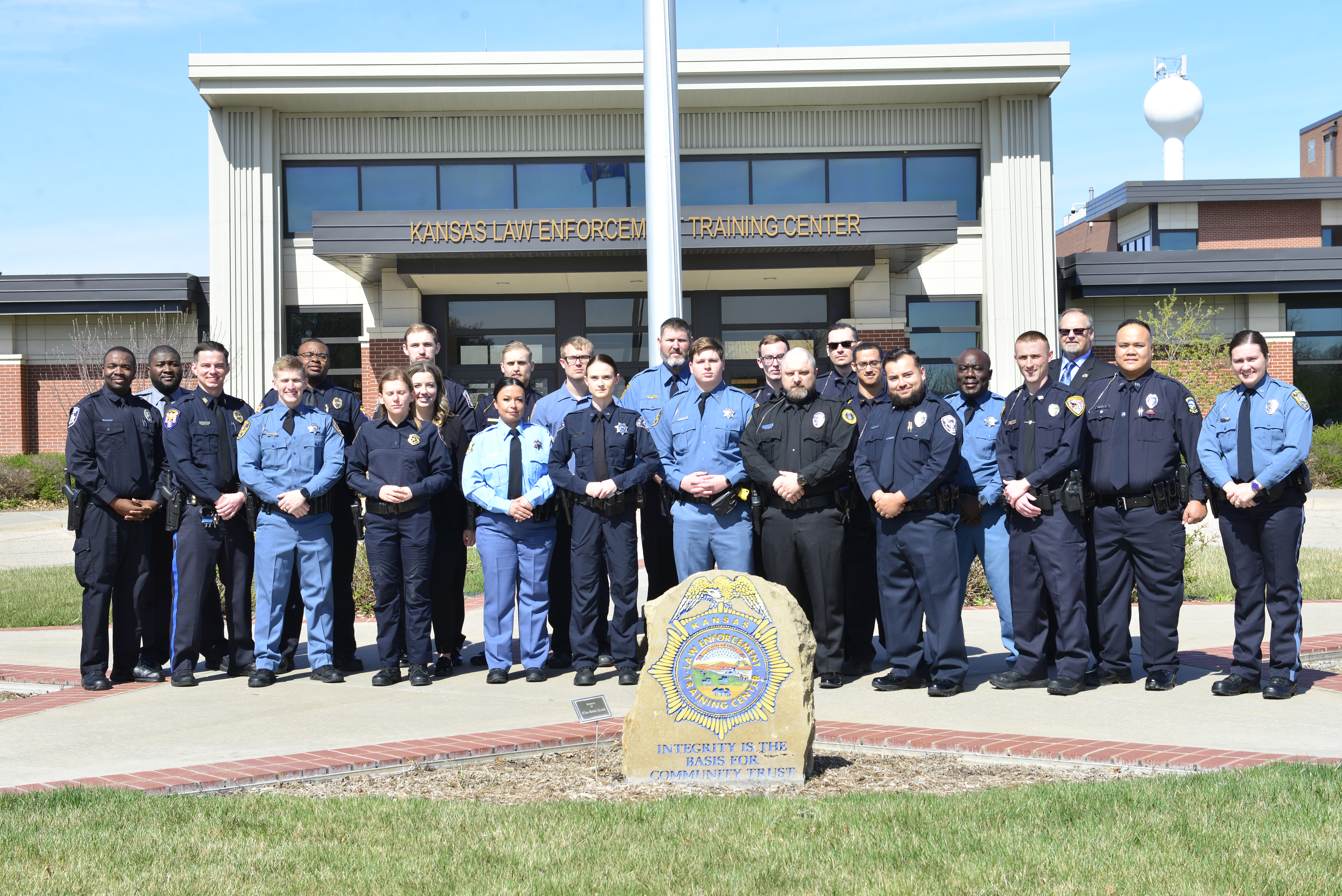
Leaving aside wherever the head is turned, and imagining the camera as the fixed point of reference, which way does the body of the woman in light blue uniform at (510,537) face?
toward the camera

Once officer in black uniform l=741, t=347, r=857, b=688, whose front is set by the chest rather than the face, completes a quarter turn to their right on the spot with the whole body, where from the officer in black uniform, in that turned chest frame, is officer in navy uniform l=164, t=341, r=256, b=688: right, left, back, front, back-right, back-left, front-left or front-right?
front

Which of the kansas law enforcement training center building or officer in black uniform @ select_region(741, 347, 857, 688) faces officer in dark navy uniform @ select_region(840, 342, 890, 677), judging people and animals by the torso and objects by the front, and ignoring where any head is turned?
the kansas law enforcement training center building

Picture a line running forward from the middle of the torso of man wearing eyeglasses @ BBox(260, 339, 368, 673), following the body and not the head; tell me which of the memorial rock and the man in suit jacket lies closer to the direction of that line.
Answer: the memorial rock

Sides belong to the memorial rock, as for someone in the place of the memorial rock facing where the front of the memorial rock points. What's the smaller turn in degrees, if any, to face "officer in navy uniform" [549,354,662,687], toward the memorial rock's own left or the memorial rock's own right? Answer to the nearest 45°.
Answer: approximately 180°

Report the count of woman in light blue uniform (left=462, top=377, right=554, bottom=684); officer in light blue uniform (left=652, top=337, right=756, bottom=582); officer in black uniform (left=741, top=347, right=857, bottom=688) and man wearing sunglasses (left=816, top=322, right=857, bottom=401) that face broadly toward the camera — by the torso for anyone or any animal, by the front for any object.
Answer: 4

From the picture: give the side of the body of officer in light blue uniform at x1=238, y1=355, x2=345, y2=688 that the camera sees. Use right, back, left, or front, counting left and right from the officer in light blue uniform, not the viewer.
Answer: front

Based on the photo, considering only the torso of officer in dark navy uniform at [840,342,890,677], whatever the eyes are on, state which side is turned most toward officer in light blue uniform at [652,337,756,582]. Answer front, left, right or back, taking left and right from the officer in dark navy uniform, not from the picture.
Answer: right

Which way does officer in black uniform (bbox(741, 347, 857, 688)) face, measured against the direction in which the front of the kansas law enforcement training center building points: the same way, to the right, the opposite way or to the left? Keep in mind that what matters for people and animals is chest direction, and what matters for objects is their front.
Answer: the same way

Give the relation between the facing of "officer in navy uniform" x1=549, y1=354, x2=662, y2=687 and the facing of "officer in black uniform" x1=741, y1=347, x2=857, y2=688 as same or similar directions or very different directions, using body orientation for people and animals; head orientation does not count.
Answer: same or similar directions

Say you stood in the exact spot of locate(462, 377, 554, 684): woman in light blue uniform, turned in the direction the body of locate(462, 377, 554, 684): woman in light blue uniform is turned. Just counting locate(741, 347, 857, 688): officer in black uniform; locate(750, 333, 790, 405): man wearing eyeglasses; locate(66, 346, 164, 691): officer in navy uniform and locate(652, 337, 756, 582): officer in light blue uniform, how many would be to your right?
1

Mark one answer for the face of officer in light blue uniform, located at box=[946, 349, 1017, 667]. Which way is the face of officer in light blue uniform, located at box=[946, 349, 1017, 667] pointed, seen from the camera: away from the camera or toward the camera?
toward the camera

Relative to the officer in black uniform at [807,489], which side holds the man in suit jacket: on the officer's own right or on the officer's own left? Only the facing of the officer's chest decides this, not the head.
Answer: on the officer's own left

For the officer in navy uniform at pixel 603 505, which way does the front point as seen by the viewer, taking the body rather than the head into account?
toward the camera

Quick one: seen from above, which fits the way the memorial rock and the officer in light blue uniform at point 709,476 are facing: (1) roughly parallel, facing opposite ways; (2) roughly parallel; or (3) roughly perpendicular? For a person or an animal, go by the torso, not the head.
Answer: roughly parallel
